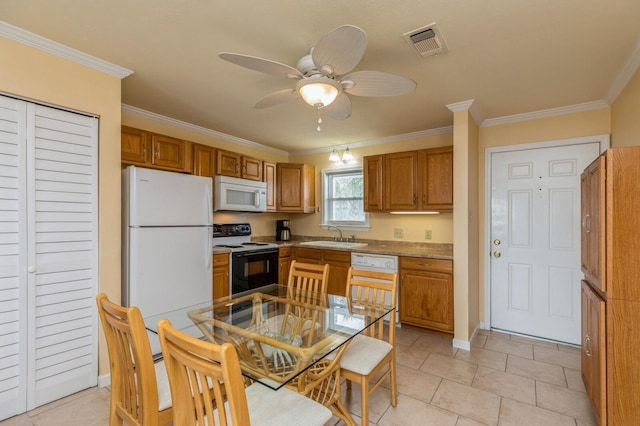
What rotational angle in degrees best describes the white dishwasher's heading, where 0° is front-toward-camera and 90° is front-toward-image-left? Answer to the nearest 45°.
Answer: approximately 45°

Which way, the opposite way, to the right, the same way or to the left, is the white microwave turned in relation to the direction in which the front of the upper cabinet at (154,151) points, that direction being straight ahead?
the same way

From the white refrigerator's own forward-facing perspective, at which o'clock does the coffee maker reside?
The coffee maker is roughly at 9 o'clock from the white refrigerator.

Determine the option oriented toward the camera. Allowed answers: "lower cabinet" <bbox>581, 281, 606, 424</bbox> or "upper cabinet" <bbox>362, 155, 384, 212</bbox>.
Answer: the upper cabinet

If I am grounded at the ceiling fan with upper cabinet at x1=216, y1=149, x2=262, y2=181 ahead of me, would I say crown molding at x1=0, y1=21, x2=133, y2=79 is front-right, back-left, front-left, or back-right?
front-left

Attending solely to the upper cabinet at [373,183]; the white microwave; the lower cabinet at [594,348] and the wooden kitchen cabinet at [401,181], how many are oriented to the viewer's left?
1

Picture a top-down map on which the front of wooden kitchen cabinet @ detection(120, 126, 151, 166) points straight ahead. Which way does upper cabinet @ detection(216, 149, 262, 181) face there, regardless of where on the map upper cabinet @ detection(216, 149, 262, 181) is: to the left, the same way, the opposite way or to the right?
the same way

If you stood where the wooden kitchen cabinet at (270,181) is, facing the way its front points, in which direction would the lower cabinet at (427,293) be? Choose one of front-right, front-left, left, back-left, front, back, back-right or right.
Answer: front

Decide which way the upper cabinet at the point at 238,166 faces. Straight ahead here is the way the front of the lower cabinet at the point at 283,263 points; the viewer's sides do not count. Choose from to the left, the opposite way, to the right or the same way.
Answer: the same way

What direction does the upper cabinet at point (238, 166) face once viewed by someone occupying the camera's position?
facing the viewer and to the right of the viewer

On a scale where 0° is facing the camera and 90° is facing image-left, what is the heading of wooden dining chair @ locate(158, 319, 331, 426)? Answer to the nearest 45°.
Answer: approximately 225°

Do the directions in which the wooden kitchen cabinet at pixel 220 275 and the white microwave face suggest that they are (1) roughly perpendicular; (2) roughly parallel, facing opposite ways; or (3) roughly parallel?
roughly parallel

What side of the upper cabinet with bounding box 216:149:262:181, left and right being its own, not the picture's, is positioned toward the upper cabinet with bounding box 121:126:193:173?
right

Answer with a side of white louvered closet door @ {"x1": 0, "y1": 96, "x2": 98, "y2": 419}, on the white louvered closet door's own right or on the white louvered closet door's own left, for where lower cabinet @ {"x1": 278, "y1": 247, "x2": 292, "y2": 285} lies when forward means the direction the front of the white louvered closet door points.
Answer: on the white louvered closet door's own left
